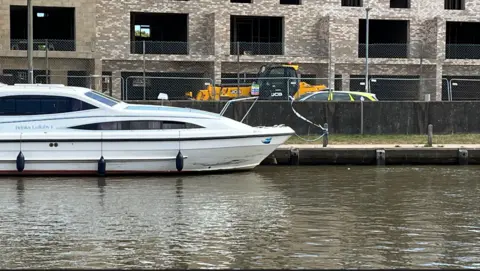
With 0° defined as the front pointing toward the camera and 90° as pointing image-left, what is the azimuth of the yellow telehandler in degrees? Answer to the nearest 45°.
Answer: approximately 90°

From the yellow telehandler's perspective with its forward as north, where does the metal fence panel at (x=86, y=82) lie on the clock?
The metal fence panel is roughly at 1 o'clock from the yellow telehandler.

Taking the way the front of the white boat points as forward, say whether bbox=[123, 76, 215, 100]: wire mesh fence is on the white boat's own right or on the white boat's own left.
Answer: on the white boat's own left

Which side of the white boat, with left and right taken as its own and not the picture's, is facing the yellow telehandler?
left

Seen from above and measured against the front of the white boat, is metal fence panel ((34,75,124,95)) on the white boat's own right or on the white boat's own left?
on the white boat's own left

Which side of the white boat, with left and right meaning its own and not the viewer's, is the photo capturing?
right

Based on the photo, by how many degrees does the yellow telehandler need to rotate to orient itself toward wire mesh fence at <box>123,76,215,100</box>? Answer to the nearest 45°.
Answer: approximately 45° to its right

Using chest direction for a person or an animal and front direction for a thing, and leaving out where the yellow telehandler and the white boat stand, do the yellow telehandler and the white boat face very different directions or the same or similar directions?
very different directions

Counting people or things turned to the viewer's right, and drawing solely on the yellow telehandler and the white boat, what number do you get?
1
